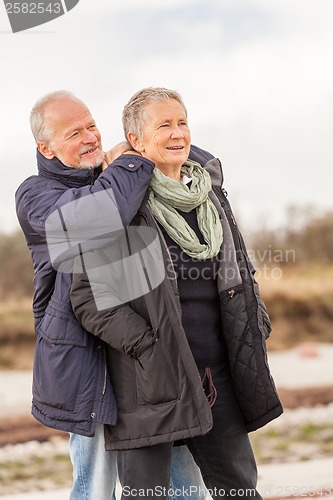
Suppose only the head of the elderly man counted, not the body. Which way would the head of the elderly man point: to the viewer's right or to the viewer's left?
to the viewer's right

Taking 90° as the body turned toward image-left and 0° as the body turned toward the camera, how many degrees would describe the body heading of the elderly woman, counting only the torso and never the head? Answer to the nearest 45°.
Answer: approximately 315°

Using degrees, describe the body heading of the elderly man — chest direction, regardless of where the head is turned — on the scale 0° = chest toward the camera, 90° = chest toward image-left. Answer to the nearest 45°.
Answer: approximately 315°

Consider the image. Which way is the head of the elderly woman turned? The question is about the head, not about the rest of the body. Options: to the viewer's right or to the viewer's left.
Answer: to the viewer's right
